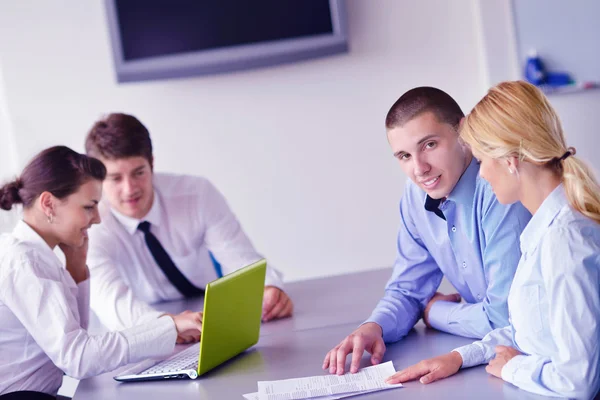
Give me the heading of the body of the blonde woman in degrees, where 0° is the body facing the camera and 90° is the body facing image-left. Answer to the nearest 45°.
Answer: approximately 90°

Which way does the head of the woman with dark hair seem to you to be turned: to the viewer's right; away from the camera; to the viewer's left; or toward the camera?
to the viewer's right

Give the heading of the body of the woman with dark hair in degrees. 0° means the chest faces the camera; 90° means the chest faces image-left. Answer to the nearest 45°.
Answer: approximately 270°

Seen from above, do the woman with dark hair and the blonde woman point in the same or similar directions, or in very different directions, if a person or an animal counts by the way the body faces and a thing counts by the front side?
very different directions

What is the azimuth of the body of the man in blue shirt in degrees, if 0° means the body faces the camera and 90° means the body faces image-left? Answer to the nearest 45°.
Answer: approximately 45°

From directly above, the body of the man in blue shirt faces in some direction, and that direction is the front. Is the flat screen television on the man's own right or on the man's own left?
on the man's own right

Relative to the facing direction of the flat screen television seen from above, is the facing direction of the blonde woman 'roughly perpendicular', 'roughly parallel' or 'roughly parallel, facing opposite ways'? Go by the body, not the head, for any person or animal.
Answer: roughly perpendicular
